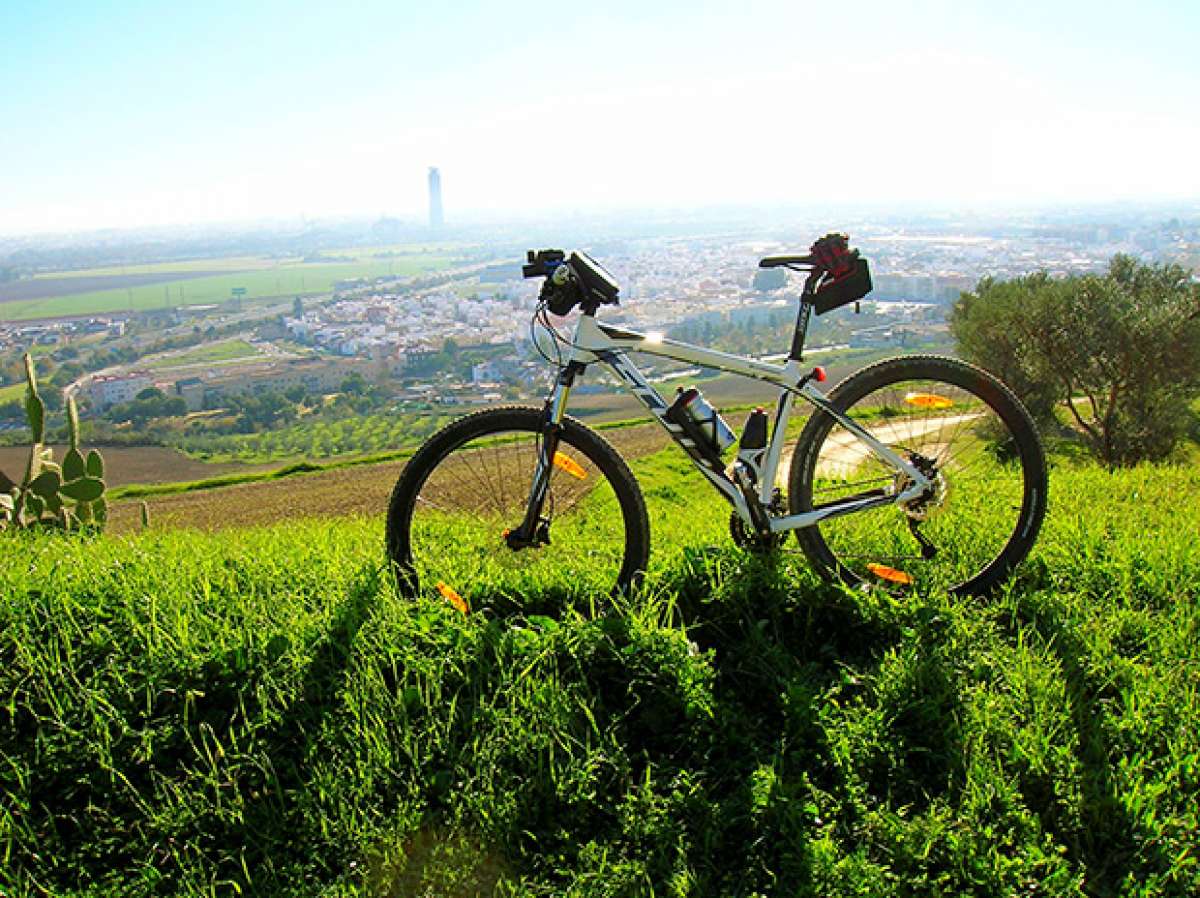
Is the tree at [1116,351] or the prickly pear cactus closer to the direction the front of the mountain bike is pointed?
the prickly pear cactus

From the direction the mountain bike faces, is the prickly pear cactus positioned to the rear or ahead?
ahead

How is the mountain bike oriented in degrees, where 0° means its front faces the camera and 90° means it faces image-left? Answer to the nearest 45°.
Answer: approximately 90°

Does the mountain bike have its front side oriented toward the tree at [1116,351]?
no
